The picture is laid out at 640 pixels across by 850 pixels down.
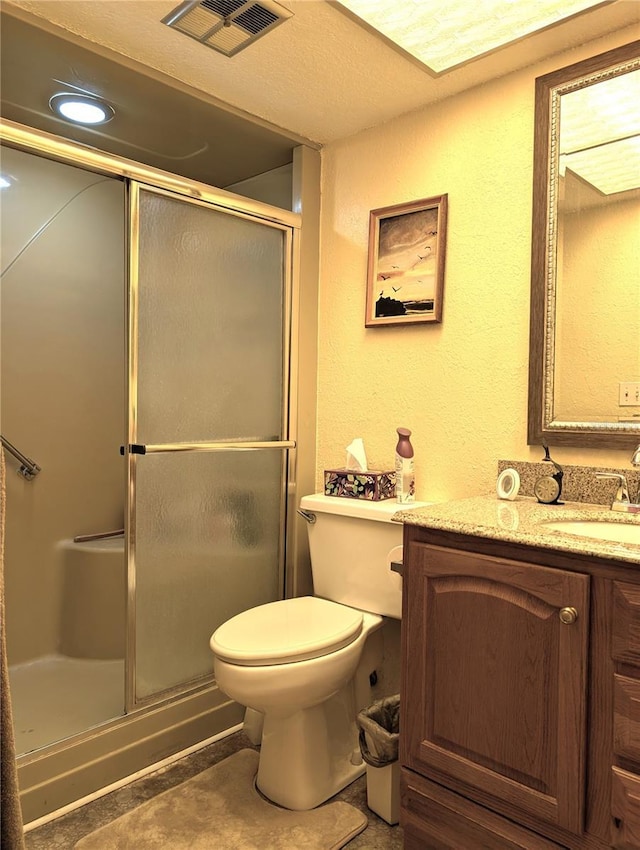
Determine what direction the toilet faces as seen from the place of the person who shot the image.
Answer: facing the viewer and to the left of the viewer

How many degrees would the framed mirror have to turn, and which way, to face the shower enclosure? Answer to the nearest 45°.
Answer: approximately 45° to its right

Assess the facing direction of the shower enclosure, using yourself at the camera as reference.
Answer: facing the viewer and to the right of the viewer

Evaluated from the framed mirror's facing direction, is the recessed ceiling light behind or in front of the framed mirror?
in front

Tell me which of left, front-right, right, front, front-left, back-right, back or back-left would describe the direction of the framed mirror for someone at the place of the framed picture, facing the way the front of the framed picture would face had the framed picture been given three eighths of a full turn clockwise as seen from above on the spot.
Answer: back-right

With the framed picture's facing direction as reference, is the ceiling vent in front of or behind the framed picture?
in front

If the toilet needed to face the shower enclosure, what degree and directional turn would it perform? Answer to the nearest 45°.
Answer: approximately 90° to its right

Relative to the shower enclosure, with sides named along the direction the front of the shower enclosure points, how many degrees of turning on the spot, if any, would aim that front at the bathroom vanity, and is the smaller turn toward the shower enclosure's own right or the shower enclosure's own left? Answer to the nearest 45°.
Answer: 0° — it already faces it

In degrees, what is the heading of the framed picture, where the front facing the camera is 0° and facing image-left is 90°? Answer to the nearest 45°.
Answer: approximately 45°
